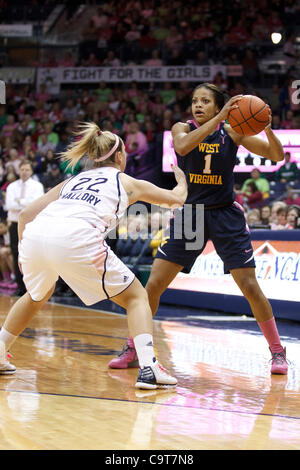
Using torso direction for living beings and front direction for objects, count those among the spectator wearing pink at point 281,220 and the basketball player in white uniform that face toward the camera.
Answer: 1

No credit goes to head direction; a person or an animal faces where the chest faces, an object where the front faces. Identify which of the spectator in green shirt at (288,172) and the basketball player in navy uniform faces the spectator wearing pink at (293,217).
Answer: the spectator in green shirt

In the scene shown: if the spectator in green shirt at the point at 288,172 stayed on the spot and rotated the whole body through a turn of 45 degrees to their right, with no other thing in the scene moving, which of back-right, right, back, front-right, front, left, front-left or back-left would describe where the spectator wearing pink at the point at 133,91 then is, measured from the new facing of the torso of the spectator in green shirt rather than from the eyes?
right

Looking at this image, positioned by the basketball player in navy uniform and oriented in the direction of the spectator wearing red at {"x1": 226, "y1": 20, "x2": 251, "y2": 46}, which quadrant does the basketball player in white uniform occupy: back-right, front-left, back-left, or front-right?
back-left

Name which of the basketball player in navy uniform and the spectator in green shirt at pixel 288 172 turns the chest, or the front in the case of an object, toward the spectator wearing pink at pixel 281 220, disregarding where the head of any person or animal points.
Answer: the spectator in green shirt

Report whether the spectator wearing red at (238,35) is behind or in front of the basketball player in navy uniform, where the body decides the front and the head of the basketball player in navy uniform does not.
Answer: behind

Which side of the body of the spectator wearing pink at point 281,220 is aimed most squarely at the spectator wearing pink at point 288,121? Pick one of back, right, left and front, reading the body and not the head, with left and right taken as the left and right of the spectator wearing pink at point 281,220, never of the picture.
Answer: back

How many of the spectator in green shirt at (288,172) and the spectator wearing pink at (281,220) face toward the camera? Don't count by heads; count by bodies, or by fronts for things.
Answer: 2

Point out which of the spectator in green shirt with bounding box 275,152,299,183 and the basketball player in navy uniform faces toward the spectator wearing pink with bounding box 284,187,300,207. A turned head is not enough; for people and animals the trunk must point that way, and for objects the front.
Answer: the spectator in green shirt

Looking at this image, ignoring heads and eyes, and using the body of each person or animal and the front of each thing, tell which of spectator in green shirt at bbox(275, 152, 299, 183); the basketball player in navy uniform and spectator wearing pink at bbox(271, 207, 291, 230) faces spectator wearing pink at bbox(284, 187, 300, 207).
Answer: the spectator in green shirt

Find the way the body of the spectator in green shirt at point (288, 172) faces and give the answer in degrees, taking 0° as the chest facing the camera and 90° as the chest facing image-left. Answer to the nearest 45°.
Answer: approximately 0°

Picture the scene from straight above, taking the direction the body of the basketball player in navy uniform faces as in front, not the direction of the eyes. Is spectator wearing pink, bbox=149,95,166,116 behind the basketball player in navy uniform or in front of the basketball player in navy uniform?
behind

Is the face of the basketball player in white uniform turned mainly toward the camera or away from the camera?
away from the camera

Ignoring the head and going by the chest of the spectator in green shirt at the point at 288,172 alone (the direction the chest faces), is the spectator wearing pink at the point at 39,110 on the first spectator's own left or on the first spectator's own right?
on the first spectator's own right
